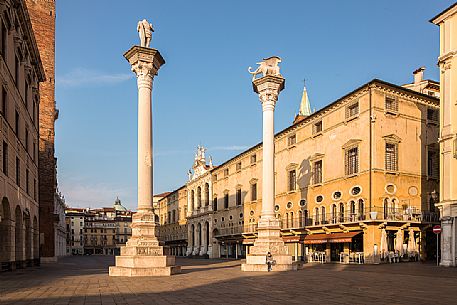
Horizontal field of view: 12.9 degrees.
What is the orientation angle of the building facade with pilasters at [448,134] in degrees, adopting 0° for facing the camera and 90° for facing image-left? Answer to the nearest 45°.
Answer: approximately 45°
